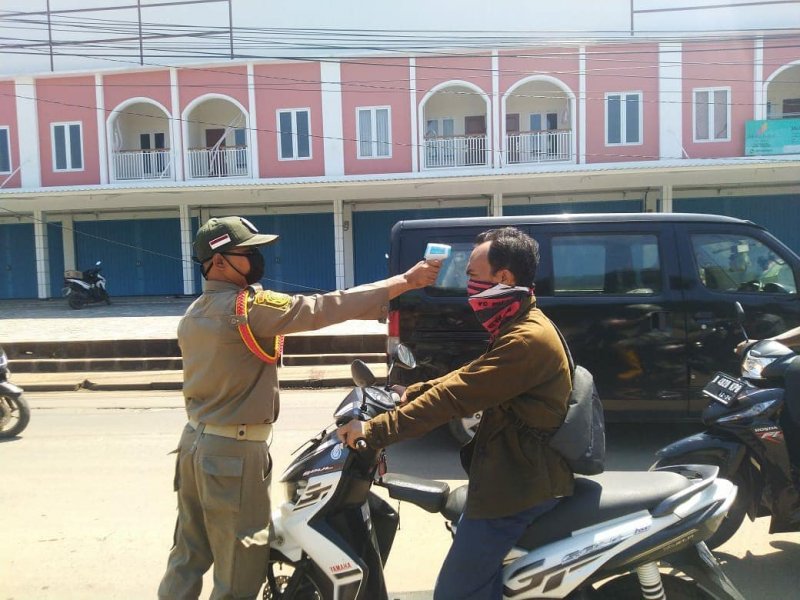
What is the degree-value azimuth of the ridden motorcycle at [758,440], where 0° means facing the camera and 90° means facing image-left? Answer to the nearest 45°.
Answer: approximately 45°

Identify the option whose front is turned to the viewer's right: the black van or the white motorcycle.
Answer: the black van

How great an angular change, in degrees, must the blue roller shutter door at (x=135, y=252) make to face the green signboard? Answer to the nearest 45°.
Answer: approximately 45° to its left

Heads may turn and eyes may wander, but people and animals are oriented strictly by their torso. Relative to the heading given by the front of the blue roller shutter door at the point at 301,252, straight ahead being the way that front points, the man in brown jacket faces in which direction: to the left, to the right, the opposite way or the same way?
to the right

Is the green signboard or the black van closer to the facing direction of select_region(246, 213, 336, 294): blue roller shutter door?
the black van

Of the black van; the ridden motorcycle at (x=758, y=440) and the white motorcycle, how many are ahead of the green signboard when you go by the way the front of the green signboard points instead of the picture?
3

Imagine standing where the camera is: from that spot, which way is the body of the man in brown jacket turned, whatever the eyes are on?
to the viewer's left

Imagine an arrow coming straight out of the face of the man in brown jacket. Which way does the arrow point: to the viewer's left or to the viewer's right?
to the viewer's left

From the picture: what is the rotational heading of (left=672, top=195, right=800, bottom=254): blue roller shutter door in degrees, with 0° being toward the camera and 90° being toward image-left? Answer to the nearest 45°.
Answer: approximately 0°

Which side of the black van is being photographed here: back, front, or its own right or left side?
right

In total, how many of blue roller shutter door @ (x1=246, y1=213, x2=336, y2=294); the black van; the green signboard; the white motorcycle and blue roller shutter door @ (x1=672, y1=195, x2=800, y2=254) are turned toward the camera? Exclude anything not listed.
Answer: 3

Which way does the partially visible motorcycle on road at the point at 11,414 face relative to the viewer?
to the viewer's right

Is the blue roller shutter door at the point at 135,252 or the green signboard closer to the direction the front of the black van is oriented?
the green signboard
